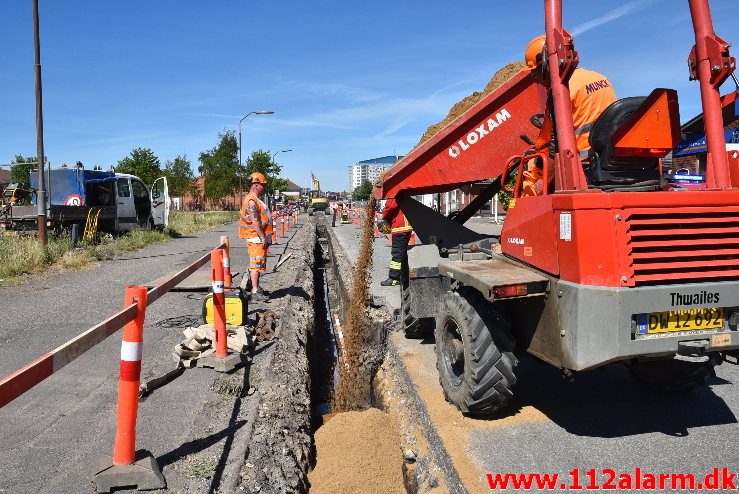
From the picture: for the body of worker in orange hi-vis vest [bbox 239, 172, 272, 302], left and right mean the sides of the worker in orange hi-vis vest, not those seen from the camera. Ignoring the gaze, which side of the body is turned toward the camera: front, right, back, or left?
right

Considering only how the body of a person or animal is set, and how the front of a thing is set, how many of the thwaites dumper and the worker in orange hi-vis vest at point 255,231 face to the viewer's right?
1

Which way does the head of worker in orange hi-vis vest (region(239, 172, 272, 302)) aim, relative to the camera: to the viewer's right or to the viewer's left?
to the viewer's right

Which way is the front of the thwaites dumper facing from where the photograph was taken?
facing away from the viewer and to the left of the viewer

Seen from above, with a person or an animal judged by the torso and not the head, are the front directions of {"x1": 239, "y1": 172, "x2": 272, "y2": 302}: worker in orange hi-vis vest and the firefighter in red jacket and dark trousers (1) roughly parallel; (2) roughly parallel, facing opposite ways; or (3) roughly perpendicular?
roughly parallel, facing opposite ways

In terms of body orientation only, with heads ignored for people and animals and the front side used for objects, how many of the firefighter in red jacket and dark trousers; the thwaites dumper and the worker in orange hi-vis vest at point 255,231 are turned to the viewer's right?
1

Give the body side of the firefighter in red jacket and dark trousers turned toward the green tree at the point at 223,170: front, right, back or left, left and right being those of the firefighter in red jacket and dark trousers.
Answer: right

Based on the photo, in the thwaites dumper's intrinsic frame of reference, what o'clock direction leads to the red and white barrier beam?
The red and white barrier beam is roughly at 9 o'clock from the thwaites dumper.

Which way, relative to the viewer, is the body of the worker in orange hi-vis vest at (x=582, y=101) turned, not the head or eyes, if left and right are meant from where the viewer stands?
facing away from the viewer and to the left of the viewer

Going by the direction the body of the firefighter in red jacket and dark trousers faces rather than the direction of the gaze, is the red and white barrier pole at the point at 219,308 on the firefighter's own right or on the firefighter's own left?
on the firefighter's own left

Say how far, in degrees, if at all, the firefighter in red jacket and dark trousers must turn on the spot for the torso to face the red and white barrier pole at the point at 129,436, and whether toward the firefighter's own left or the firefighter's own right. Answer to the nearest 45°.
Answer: approximately 90° to the firefighter's own left

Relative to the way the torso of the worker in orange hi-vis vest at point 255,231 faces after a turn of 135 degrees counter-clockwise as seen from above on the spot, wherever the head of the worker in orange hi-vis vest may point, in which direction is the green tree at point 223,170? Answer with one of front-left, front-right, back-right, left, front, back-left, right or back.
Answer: front-right

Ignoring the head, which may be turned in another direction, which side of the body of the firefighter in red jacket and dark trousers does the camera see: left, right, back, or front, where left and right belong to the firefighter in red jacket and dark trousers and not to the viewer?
left
